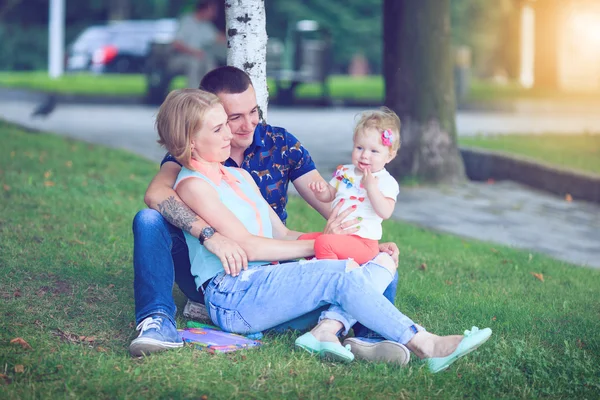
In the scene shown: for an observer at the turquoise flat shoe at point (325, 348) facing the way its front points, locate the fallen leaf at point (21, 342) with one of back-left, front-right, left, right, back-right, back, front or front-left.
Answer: back-right

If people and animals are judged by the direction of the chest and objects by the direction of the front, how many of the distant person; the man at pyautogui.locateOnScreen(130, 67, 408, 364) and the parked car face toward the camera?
2

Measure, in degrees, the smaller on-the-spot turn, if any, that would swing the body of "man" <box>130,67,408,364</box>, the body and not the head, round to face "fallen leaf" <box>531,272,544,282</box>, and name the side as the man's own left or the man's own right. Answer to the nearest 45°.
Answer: approximately 135° to the man's own left

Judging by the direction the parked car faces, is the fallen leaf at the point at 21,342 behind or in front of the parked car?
behind

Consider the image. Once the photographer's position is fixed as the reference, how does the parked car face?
facing away from the viewer and to the right of the viewer

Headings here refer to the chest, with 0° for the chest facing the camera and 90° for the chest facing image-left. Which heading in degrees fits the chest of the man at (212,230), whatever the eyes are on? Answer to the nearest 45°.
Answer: approximately 0°

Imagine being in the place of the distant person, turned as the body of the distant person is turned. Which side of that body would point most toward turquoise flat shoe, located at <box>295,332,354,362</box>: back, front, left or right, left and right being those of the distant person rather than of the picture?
front

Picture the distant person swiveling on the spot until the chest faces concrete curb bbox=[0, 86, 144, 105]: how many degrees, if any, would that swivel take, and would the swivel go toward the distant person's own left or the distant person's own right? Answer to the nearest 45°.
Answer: approximately 135° to the distant person's own right

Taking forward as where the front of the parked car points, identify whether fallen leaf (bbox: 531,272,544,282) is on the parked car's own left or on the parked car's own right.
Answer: on the parked car's own right

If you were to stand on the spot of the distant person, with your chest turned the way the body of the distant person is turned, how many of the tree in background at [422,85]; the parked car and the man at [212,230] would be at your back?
1
